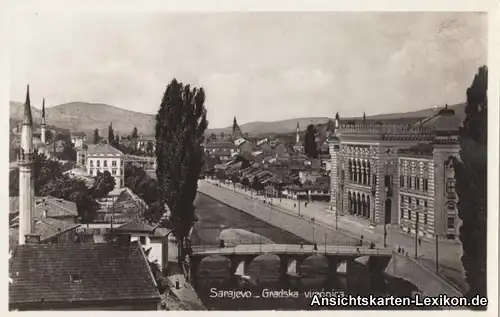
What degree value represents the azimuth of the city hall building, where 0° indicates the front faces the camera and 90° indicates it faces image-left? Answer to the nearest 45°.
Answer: approximately 45°

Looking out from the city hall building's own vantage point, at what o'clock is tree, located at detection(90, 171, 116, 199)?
The tree is roughly at 1 o'clock from the city hall building.

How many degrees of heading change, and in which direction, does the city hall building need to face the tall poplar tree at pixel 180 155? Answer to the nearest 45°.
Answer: approximately 45° to its right
